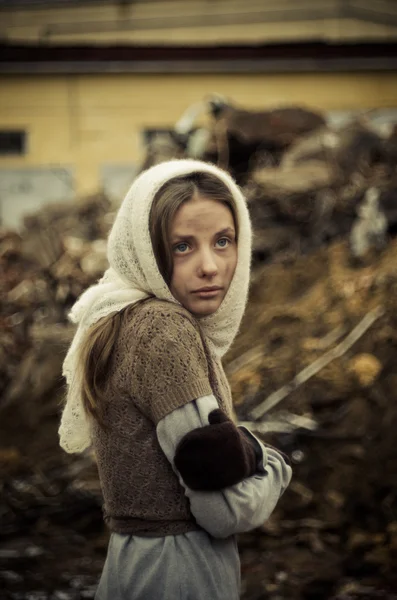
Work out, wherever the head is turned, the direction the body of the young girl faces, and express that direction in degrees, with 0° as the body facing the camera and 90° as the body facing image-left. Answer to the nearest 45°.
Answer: approximately 270°
